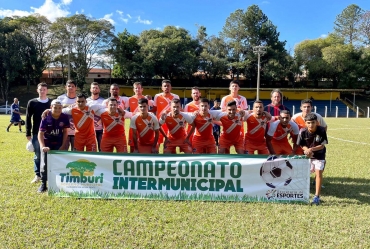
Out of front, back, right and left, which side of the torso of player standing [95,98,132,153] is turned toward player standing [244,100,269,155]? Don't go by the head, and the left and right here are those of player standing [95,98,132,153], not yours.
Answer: left

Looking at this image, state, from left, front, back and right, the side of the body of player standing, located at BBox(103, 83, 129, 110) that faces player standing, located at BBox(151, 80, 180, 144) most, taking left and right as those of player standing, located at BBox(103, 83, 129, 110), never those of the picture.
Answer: left

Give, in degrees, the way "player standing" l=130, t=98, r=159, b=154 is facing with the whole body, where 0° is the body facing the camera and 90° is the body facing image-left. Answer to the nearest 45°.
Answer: approximately 0°

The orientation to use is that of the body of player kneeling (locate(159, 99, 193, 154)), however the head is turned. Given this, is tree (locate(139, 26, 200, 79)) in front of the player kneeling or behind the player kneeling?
behind
